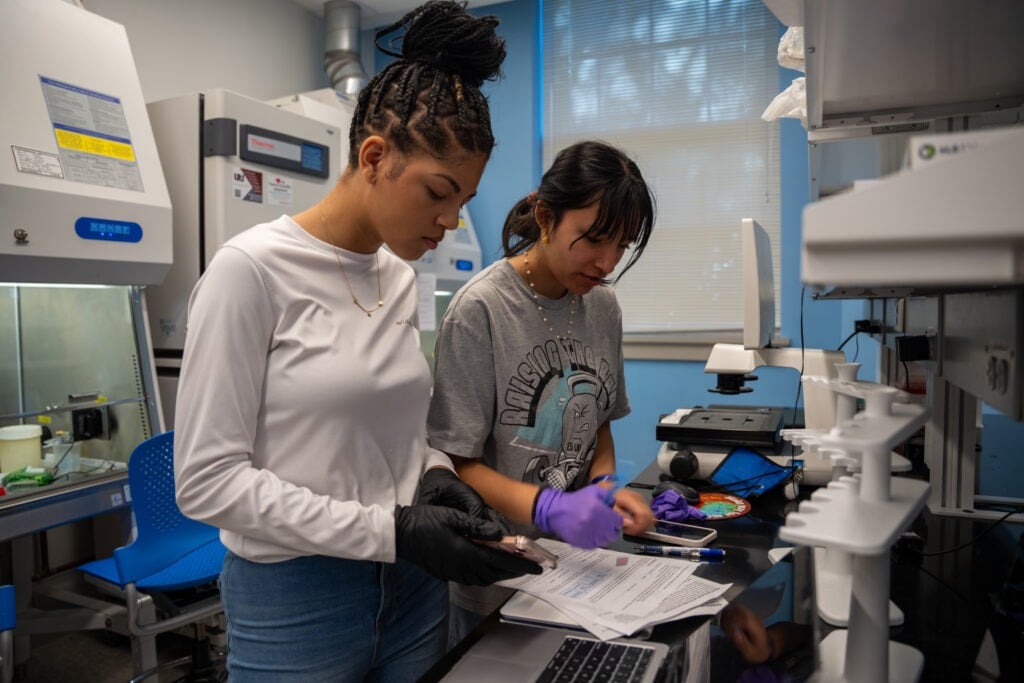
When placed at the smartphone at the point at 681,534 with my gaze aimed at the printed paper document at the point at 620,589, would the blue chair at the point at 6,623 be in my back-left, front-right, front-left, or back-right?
front-right

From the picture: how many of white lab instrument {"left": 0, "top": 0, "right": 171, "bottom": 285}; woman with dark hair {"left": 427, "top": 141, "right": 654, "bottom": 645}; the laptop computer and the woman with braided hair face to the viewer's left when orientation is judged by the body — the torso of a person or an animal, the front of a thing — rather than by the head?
1

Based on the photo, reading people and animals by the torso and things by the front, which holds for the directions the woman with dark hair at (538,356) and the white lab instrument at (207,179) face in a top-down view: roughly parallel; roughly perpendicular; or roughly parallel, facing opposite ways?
roughly parallel

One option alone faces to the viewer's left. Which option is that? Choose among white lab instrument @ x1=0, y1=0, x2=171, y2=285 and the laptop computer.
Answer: the laptop computer

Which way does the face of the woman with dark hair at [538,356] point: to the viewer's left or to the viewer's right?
to the viewer's right

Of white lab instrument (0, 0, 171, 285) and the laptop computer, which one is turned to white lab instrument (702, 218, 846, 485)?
white lab instrument (0, 0, 171, 285)

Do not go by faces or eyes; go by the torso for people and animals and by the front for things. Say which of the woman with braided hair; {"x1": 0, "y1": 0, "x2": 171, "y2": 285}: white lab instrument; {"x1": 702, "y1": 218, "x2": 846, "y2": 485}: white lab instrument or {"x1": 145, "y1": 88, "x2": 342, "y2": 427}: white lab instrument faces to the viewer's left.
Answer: {"x1": 702, "y1": 218, "x2": 846, "y2": 485}: white lab instrument

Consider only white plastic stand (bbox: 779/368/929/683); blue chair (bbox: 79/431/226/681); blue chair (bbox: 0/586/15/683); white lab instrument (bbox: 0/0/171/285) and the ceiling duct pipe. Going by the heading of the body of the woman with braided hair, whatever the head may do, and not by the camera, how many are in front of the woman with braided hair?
1

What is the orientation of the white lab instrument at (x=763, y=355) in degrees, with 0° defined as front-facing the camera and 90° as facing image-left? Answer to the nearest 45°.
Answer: approximately 90°

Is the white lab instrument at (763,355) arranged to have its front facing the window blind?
no

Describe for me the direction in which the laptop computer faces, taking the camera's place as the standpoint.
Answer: facing to the left of the viewer

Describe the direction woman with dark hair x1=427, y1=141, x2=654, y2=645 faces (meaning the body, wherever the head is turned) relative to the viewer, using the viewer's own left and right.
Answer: facing the viewer and to the right of the viewer

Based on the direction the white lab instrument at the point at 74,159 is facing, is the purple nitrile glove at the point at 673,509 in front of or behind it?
in front

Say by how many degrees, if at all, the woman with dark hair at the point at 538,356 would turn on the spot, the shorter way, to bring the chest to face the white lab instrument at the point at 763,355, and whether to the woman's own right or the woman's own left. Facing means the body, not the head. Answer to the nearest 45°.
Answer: approximately 90° to the woman's own left
